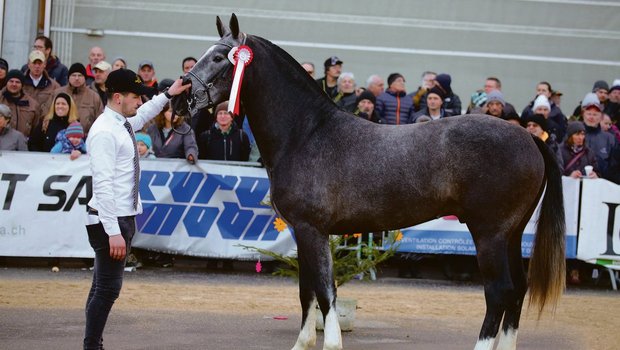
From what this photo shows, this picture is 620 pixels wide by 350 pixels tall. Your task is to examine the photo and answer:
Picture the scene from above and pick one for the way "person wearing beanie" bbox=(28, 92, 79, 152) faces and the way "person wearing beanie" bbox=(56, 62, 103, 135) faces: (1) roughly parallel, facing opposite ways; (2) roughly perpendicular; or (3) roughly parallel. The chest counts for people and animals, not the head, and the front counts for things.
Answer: roughly parallel

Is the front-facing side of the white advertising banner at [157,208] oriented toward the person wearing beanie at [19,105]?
no

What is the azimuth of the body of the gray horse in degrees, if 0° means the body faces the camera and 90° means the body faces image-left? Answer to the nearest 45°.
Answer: approximately 90°

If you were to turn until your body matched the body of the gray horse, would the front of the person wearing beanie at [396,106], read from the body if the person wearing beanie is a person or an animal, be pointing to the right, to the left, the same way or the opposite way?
to the left

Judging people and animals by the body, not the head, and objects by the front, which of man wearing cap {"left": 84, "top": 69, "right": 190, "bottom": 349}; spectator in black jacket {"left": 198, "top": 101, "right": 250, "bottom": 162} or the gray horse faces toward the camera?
the spectator in black jacket

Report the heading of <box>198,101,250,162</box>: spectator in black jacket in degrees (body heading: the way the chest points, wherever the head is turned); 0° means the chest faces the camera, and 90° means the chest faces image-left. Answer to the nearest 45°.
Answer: approximately 0°

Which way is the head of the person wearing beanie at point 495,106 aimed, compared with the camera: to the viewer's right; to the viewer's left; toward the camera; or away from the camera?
toward the camera

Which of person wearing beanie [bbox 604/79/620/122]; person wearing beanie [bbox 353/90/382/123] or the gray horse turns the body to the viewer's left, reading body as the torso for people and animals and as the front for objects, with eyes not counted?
the gray horse

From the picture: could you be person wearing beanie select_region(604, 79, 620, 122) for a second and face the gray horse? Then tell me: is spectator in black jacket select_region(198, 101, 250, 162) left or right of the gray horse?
right

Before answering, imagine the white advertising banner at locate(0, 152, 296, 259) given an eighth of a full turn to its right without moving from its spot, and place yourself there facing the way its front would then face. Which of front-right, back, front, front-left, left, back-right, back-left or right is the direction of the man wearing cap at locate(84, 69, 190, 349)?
front-left

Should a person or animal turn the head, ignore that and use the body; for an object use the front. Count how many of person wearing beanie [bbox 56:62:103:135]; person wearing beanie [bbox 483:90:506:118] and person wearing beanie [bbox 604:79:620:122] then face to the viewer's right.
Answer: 0

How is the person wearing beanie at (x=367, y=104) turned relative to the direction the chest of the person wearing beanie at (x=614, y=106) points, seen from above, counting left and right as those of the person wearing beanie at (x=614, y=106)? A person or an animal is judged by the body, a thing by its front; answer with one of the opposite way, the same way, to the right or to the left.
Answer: the same way

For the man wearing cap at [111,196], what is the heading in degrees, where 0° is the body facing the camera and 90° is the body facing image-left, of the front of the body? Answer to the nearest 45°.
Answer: approximately 270°

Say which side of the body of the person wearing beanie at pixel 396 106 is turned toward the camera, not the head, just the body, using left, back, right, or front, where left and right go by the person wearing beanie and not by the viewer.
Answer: front

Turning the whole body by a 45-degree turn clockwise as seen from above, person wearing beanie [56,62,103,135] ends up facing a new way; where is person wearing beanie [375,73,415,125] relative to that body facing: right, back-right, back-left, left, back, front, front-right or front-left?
back-left

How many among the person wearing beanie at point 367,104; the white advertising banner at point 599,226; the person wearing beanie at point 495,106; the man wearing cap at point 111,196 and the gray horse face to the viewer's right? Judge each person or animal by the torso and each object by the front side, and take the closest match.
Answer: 1
